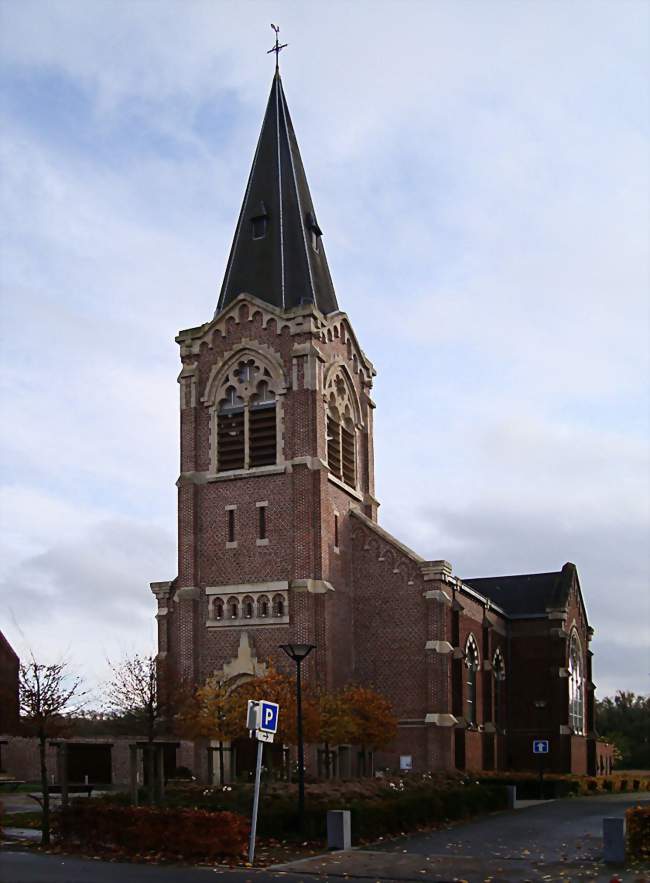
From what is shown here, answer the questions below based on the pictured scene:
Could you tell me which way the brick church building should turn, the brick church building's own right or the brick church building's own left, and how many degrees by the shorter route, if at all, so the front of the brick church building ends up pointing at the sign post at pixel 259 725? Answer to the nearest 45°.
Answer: approximately 45° to the brick church building's own left

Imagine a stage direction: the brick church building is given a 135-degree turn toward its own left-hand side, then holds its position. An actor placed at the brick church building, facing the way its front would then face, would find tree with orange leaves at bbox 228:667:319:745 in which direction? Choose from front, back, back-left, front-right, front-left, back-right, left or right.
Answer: right

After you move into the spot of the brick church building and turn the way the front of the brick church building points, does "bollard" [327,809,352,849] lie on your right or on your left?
on your left

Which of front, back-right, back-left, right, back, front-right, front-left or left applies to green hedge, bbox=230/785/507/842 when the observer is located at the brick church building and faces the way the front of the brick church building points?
front-left

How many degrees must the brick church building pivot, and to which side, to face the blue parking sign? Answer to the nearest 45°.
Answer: approximately 45° to its left

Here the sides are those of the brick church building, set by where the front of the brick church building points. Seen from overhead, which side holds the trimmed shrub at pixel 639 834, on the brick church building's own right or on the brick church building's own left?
on the brick church building's own left

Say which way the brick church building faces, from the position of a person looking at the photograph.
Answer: facing the viewer and to the left of the viewer

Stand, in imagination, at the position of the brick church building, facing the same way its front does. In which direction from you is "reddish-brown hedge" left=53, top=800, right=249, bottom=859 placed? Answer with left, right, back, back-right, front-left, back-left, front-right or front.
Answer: front-left
